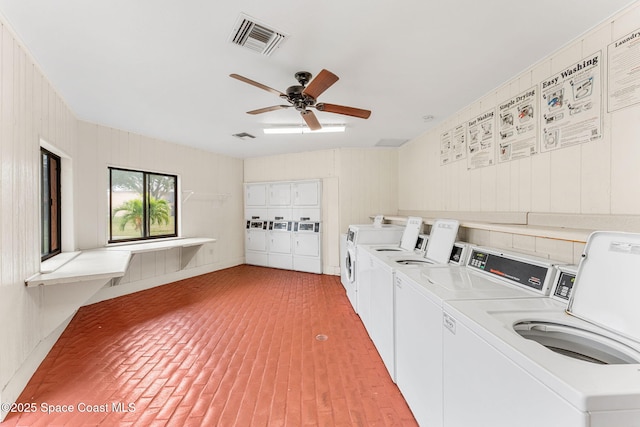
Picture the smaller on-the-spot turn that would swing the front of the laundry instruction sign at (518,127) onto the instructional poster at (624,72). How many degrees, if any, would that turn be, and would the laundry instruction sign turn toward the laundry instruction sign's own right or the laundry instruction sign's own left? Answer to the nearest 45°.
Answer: approximately 90° to the laundry instruction sign's own left

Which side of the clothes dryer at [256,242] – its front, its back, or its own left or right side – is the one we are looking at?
front

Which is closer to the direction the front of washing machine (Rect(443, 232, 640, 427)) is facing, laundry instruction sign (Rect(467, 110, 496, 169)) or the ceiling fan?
the ceiling fan

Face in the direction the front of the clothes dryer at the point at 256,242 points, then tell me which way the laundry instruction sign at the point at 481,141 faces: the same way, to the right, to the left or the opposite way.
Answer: to the right

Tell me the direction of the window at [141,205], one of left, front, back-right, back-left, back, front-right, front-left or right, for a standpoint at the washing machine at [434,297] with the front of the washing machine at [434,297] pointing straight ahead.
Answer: front-right

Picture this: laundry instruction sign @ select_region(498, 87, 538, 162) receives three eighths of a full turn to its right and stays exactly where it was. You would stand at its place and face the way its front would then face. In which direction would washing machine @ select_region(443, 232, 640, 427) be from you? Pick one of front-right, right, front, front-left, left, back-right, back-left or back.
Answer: back

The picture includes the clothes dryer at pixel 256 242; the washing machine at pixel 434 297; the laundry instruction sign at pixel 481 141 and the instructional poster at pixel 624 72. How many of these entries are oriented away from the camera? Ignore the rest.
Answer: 0

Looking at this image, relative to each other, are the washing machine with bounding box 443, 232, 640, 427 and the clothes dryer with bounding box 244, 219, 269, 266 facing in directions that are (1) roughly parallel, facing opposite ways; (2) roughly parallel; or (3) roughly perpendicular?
roughly perpendicular

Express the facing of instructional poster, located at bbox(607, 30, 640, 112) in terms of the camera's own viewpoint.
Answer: facing the viewer and to the left of the viewer

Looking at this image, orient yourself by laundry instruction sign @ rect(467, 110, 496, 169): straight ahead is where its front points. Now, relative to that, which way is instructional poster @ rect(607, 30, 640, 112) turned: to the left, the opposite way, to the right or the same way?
the same way

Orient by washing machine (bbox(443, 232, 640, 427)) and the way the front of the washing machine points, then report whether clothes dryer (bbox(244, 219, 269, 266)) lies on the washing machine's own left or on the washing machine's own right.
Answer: on the washing machine's own right

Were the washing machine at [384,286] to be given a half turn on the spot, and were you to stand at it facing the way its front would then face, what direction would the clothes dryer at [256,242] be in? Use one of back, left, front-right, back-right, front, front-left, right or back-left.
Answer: left

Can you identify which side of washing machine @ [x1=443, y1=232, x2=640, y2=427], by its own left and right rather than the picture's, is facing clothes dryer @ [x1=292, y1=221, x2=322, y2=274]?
right

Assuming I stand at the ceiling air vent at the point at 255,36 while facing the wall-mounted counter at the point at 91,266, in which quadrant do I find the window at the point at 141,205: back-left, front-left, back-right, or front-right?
front-right
